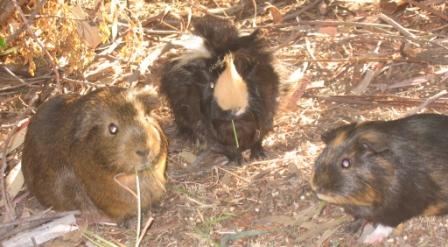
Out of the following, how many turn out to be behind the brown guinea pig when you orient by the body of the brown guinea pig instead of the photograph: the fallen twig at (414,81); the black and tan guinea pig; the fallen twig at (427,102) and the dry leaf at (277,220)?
0

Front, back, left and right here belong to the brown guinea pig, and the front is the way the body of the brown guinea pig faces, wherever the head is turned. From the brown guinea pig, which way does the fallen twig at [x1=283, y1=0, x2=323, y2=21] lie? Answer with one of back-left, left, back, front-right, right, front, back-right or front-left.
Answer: left

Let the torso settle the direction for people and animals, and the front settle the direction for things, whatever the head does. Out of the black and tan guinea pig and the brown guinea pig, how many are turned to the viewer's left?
1

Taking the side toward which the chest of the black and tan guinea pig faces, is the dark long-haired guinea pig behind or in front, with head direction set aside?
in front

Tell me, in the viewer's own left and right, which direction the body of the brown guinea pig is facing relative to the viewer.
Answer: facing the viewer and to the right of the viewer

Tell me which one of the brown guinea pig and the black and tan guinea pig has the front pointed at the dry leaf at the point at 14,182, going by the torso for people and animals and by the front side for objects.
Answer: the black and tan guinea pig

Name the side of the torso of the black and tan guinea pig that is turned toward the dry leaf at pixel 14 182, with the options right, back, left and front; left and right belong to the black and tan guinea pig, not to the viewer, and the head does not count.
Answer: front

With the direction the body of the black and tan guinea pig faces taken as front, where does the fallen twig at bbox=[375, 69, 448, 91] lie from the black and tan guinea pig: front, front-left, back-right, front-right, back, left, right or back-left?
right

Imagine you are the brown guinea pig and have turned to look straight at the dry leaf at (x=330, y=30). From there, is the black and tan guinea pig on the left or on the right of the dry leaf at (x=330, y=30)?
right

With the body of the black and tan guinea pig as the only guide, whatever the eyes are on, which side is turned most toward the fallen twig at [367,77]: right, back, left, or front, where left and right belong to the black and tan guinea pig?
right

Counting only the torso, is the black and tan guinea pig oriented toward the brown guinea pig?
yes

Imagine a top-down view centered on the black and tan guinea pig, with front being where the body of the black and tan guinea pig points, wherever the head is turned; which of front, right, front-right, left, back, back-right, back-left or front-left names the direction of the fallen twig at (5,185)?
front

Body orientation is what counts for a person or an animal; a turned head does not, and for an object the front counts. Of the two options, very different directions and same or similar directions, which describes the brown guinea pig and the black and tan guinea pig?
very different directions

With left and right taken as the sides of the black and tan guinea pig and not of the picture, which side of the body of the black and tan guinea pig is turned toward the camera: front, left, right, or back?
left

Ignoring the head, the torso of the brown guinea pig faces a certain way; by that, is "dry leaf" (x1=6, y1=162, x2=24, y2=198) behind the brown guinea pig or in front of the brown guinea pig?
behind

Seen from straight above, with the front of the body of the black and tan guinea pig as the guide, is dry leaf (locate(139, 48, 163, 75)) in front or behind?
in front

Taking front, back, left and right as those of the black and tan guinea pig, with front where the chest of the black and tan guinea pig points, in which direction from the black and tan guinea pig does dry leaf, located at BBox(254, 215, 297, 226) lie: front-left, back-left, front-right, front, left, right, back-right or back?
front

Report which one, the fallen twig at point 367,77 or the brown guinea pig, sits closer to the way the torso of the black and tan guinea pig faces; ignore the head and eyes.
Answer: the brown guinea pig

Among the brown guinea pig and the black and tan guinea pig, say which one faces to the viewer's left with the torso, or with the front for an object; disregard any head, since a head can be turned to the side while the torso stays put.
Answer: the black and tan guinea pig

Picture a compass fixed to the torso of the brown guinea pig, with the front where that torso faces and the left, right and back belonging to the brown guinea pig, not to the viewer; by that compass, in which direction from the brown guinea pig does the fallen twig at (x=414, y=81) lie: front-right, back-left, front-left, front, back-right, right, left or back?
front-left

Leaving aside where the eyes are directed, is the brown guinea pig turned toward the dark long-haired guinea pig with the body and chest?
no

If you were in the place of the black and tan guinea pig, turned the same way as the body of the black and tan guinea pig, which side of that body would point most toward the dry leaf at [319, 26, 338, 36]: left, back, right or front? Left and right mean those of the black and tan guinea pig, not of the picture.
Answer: right
